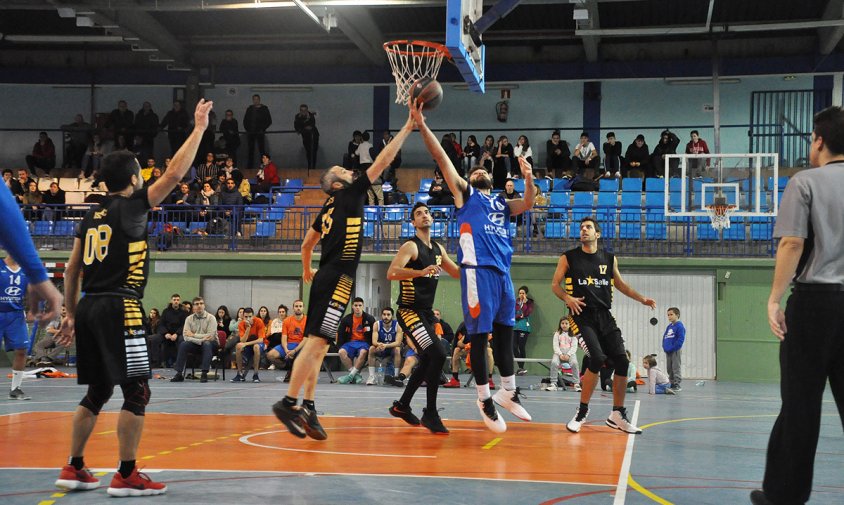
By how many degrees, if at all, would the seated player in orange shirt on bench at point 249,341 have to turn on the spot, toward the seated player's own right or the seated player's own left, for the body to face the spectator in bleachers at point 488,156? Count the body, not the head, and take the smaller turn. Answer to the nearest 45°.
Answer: approximately 135° to the seated player's own left

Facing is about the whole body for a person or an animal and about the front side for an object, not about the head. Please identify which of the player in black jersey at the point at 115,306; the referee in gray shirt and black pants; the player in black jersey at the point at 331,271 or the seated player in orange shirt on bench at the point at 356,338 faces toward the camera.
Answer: the seated player in orange shirt on bench

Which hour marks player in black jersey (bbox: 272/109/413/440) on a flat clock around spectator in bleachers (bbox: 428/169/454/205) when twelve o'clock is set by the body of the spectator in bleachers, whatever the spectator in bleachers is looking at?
The player in black jersey is roughly at 12 o'clock from the spectator in bleachers.

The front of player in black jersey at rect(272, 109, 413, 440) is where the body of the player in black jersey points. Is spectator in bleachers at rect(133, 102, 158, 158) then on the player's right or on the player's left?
on the player's left

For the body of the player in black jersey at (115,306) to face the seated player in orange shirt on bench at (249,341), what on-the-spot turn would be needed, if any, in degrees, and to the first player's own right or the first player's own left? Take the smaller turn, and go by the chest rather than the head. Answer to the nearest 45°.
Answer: approximately 45° to the first player's own left

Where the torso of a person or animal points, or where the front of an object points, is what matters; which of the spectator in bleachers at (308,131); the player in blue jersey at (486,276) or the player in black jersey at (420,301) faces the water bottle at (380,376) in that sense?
the spectator in bleachers

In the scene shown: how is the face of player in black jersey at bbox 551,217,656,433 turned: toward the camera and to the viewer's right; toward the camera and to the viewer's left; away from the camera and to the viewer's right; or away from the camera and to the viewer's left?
toward the camera and to the viewer's left

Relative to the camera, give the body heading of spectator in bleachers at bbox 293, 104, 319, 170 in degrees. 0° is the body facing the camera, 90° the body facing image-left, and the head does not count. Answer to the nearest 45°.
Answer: approximately 0°

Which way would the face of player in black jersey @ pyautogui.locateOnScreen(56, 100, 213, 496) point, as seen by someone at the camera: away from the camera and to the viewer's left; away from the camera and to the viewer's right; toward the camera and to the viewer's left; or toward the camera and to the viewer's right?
away from the camera and to the viewer's right

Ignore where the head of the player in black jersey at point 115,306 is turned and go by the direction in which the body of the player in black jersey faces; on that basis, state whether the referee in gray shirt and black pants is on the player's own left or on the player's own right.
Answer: on the player's own right

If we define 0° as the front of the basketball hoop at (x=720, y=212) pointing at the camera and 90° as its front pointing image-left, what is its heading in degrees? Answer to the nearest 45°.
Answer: approximately 0°

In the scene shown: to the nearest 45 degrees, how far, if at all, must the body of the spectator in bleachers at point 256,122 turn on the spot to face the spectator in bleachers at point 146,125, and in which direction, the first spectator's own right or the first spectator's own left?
approximately 90° to the first spectator's own right
